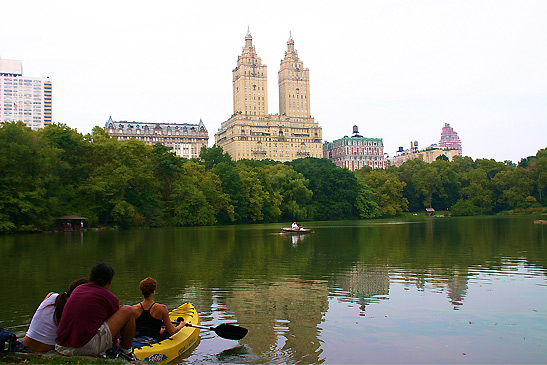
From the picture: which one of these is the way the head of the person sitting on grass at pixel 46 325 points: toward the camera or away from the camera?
away from the camera

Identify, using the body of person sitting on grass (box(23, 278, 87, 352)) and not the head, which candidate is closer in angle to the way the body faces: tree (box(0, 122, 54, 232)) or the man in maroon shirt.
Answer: the tree

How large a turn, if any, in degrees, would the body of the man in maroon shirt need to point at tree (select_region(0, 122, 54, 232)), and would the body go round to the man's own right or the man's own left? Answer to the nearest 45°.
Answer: approximately 45° to the man's own left

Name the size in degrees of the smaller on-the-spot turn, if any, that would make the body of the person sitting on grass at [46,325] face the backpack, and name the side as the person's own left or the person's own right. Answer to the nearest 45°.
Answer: approximately 135° to the person's own left

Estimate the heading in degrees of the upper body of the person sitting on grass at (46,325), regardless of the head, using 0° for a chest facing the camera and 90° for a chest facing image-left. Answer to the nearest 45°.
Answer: approximately 225°

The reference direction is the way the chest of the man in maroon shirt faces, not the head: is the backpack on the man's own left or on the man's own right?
on the man's own left

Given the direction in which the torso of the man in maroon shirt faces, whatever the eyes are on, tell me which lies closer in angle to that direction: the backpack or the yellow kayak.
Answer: the yellow kayak

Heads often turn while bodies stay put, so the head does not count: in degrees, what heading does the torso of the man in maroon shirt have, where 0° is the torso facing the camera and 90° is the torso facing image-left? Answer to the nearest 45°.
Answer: approximately 225°

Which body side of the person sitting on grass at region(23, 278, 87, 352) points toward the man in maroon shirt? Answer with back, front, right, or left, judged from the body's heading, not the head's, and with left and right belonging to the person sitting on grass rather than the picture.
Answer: right
